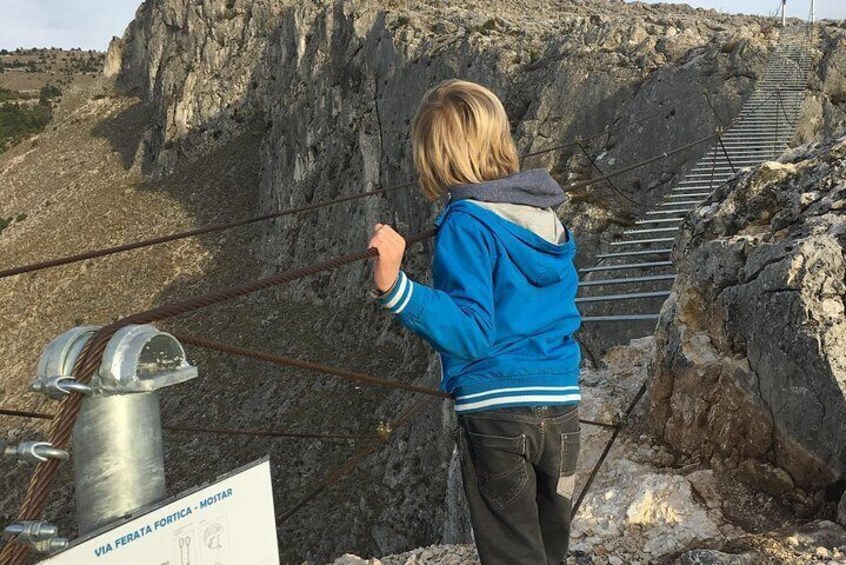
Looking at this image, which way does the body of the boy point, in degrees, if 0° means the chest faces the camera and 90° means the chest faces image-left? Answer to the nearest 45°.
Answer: approximately 135°

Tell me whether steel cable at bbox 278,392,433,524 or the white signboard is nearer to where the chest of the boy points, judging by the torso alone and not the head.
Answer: the steel cable

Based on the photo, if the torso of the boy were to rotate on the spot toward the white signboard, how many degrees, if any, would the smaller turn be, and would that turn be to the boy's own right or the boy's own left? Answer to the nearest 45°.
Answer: approximately 90° to the boy's own left

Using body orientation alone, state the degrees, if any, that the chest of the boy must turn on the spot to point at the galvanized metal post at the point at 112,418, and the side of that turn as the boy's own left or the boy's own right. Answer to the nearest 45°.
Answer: approximately 90° to the boy's own left

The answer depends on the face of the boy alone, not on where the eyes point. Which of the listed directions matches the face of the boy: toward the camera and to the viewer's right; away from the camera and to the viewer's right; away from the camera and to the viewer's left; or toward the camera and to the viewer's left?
away from the camera and to the viewer's left

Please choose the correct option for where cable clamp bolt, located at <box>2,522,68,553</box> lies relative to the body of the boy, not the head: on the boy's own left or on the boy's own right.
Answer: on the boy's own left
